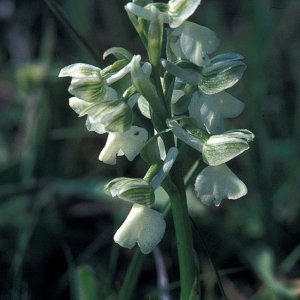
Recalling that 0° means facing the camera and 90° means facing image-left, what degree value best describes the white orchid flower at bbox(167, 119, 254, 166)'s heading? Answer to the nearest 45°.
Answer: approximately 270°
